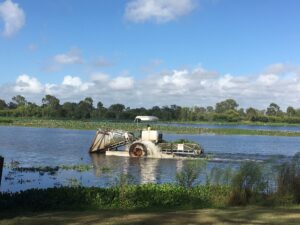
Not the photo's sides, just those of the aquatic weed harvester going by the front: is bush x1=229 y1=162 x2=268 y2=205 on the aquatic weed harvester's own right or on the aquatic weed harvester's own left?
on the aquatic weed harvester's own left

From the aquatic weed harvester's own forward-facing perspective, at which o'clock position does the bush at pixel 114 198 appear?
The bush is roughly at 9 o'clock from the aquatic weed harvester.

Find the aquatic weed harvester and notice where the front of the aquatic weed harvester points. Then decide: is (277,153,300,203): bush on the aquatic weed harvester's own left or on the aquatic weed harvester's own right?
on the aquatic weed harvester's own left

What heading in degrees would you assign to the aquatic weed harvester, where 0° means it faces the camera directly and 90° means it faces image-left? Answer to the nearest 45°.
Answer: approximately 90°
